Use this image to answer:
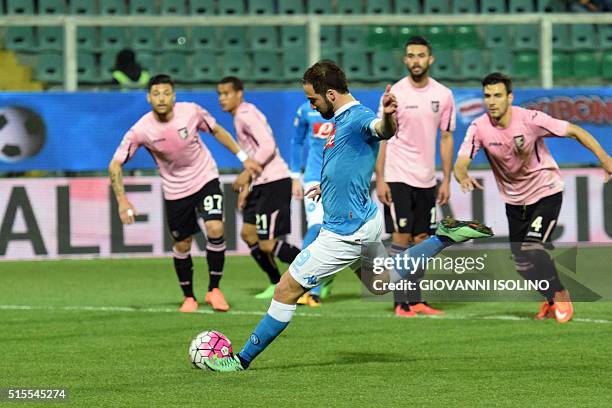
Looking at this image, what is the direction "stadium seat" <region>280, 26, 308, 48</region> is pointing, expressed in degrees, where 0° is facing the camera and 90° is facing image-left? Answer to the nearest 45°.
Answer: approximately 0°

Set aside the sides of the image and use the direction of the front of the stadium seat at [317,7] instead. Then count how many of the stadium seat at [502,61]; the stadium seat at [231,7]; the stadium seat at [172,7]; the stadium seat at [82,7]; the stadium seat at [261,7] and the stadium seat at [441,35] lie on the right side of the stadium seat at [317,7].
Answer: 4

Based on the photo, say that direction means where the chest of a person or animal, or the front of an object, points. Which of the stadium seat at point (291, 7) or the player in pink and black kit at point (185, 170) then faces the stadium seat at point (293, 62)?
the stadium seat at point (291, 7)

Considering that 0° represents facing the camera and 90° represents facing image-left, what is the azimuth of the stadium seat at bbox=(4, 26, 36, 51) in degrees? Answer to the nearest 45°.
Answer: approximately 0°

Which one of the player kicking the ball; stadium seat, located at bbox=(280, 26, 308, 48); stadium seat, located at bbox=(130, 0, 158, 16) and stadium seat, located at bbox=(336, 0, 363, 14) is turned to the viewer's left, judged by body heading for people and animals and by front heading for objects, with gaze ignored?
the player kicking the ball

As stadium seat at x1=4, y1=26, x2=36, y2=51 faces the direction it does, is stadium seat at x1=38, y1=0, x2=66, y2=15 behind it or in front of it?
behind

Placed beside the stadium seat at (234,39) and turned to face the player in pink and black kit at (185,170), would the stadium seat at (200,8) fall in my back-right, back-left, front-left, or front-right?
back-right

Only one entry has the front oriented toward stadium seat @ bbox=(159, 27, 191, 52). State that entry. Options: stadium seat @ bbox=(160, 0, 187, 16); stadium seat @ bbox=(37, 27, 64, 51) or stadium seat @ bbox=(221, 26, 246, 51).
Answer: stadium seat @ bbox=(160, 0, 187, 16)

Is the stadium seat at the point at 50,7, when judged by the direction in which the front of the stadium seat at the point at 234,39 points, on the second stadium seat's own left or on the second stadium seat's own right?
on the second stadium seat's own right

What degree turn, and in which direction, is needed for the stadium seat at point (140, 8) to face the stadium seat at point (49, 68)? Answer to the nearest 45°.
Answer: approximately 45° to its right
